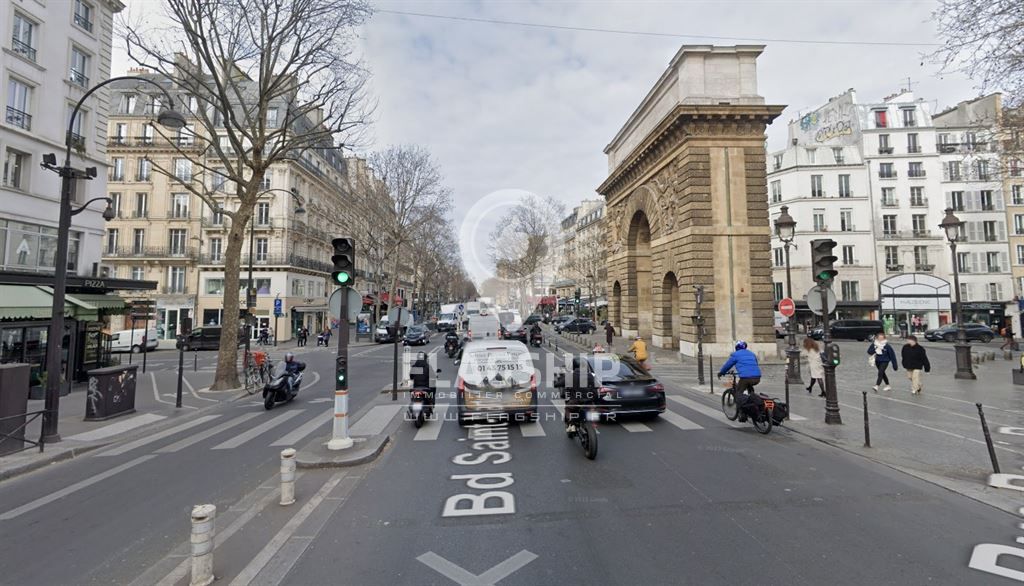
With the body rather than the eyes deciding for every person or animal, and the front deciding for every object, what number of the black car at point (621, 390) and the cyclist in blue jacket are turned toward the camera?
0

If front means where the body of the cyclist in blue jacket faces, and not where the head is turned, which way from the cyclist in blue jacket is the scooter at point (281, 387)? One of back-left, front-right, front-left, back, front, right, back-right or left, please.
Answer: front-left

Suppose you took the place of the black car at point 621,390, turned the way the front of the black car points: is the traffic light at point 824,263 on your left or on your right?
on your right

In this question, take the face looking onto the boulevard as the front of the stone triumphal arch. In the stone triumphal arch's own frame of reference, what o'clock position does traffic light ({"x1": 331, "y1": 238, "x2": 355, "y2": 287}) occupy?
The traffic light is roughly at 11 o'clock from the stone triumphal arch.

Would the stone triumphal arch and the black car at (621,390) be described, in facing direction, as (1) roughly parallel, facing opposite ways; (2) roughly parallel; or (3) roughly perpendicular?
roughly perpendicular

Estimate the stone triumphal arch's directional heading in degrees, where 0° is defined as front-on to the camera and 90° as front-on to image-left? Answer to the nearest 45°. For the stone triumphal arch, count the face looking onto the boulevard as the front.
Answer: approximately 45°

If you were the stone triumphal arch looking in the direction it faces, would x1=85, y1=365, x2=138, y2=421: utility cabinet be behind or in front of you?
in front

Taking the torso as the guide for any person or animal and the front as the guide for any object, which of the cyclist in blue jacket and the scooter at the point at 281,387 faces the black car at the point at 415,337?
the cyclist in blue jacket

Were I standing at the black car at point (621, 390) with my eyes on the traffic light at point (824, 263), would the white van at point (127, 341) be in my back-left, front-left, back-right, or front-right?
back-left

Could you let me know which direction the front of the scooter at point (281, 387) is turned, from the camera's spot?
facing the viewer and to the left of the viewer

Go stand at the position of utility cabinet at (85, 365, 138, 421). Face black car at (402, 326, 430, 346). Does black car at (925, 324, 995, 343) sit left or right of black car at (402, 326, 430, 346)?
right

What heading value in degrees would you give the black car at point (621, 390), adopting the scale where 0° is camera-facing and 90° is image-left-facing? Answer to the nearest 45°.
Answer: approximately 135°

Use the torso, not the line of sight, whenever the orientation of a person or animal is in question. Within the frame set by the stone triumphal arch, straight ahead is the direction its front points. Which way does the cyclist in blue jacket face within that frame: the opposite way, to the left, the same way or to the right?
to the right

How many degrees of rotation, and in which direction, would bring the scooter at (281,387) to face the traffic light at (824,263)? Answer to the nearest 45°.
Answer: approximately 90° to its left

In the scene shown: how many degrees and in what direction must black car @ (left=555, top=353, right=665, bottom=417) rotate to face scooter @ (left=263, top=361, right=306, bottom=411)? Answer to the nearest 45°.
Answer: approximately 45° to its left
